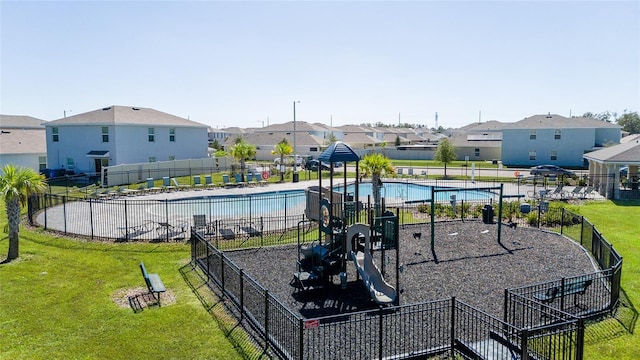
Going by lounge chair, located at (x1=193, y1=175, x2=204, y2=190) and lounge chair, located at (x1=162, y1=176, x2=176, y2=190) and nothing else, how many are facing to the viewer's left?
0

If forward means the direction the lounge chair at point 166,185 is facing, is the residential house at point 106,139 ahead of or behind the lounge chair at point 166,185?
behind

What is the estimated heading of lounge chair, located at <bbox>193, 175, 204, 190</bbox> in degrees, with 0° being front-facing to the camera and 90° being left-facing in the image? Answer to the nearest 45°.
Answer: approximately 315°

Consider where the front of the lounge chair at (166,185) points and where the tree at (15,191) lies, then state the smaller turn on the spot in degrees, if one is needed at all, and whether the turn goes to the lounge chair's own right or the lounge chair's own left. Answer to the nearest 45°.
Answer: approximately 45° to the lounge chair's own right

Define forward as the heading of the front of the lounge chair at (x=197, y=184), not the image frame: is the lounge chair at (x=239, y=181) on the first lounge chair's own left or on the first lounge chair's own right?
on the first lounge chair's own left

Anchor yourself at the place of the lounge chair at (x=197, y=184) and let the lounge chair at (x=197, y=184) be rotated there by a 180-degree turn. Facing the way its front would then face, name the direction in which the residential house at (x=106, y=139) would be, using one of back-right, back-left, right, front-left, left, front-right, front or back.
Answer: front

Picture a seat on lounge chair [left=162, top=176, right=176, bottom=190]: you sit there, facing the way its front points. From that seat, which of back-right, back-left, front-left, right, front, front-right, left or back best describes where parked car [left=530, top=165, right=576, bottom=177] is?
front-left

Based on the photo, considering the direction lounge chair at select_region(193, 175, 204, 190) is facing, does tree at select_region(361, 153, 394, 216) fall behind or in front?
in front

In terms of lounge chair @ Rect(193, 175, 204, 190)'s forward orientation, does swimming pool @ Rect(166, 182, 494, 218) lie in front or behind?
in front
